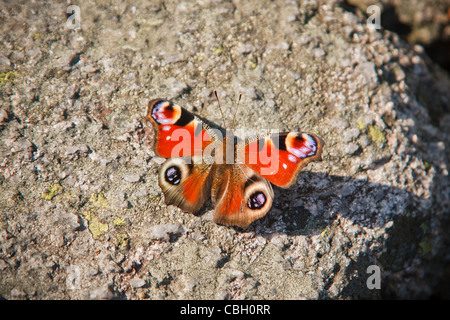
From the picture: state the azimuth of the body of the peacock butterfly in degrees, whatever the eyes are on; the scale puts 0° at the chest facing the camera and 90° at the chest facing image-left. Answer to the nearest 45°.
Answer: approximately 180°
